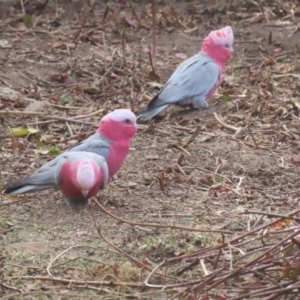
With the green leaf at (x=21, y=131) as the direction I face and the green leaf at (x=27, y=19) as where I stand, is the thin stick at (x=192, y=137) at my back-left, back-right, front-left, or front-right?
front-left

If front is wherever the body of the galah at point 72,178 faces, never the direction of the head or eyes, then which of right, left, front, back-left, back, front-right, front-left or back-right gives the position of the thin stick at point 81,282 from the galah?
front-right

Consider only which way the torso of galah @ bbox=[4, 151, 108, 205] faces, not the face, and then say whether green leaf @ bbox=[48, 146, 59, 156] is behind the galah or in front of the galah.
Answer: behind

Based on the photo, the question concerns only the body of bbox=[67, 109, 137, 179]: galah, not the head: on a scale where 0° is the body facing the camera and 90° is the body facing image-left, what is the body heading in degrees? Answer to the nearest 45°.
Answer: approximately 270°

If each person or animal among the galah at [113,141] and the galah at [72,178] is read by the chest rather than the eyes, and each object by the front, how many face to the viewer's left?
0

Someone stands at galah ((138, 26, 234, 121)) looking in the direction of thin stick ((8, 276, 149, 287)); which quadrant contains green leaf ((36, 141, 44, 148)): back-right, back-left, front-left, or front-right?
front-right

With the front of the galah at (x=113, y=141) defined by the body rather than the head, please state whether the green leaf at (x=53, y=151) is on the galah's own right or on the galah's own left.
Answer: on the galah's own left

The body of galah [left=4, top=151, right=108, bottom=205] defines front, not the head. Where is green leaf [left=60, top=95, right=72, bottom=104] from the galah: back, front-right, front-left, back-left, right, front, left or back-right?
back-left

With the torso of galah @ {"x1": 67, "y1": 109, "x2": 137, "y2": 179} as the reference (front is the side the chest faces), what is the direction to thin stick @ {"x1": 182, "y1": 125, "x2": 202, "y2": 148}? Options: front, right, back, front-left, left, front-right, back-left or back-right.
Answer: front-left

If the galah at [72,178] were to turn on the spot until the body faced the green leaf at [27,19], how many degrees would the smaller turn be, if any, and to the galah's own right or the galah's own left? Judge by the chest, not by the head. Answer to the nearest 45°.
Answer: approximately 135° to the galah's own left

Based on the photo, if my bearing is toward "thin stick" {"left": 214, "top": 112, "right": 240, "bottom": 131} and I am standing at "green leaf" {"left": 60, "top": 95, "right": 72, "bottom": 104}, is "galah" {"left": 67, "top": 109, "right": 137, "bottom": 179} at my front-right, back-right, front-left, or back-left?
front-right

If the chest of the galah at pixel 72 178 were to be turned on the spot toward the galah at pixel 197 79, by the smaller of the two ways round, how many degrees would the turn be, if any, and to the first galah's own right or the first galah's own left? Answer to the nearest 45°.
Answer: approximately 90° to the first galah's own left

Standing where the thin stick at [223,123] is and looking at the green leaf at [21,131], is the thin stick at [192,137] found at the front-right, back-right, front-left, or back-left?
front-left

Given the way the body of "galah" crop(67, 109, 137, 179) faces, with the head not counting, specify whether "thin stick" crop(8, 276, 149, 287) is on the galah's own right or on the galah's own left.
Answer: on the galah's own right

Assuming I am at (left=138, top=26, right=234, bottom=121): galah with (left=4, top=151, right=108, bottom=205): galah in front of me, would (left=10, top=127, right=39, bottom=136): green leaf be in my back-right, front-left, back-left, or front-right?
front-right
